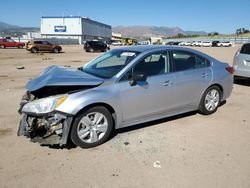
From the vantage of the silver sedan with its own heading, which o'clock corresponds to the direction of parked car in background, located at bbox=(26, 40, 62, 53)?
The parked car in background is roughly at 4 o'clock from the silver sedan.

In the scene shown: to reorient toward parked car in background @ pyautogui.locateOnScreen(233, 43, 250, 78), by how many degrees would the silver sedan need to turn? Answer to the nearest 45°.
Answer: approximately 180°

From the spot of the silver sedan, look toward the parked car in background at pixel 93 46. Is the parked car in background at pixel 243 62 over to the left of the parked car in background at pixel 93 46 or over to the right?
right

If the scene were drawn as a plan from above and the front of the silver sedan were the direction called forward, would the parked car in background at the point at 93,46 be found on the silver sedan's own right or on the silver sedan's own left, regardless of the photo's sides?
on the silver sedan's own right

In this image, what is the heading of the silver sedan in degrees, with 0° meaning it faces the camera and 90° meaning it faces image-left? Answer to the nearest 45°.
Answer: approximately 45°

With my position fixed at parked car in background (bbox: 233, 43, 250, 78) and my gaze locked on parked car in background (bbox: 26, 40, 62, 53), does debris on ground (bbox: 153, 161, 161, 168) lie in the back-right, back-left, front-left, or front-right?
back-left

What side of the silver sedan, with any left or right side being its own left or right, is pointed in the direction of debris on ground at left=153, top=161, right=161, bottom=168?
left
